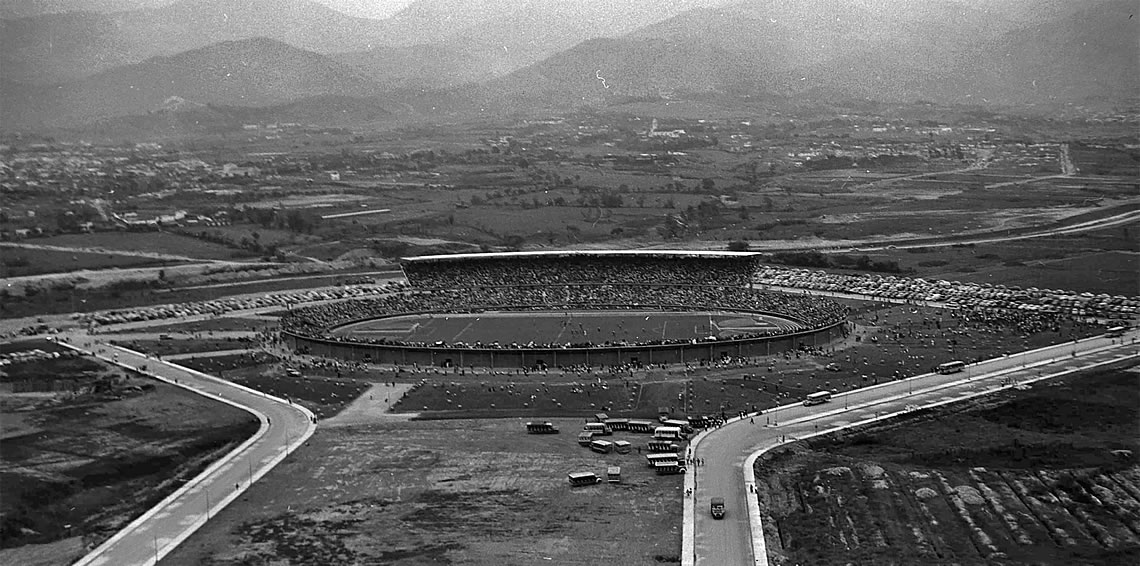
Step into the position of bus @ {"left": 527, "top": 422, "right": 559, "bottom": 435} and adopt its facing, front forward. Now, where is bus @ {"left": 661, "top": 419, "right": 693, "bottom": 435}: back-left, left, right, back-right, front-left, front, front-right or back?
front

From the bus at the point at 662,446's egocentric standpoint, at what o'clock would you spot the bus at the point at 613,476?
the bus at the point at 613,476 is roughly at 4 o'clock from the bus at the point at 662,446.

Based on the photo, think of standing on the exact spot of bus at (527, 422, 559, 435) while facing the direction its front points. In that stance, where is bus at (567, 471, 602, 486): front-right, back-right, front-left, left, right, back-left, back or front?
right

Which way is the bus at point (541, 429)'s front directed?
to the viewer's right

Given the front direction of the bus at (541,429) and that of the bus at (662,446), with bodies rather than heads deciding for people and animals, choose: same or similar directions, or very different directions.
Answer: same or similar directions

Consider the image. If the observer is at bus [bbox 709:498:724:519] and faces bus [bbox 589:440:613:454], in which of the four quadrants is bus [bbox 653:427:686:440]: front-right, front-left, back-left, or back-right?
front-right

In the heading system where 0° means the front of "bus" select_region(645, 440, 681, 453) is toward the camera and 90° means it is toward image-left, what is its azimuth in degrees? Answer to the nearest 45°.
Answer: approximately 270°

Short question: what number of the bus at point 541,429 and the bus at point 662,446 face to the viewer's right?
2
